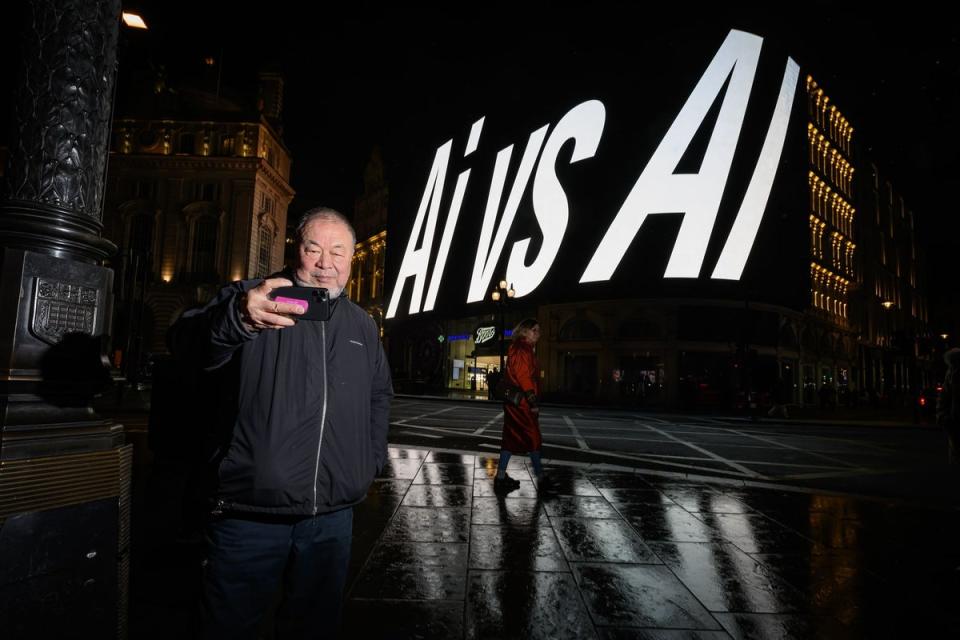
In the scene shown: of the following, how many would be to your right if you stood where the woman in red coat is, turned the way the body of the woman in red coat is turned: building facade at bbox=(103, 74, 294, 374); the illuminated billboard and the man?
1

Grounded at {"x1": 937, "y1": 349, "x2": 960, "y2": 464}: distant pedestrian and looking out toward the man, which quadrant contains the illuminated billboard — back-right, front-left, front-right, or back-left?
back-right

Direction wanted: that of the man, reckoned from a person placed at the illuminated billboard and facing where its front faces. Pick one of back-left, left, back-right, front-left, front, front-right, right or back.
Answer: front-left

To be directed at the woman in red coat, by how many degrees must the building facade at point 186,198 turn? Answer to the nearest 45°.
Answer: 0° — it already faces them

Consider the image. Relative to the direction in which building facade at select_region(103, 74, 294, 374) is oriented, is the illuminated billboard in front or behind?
in front

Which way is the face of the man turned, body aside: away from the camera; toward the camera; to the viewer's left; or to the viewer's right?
toward the camera

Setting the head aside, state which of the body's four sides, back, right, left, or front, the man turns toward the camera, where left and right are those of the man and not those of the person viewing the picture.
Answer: front

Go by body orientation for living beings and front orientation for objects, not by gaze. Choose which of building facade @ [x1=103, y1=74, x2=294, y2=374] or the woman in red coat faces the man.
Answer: the building facade

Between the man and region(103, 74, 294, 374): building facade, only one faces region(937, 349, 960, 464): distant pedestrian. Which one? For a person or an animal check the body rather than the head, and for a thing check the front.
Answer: the building facade

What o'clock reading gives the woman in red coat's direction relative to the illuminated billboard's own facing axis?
The woman in red coat is roughly at 11 o'clock from the illuminated billboard.

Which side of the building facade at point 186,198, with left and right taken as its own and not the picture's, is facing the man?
front

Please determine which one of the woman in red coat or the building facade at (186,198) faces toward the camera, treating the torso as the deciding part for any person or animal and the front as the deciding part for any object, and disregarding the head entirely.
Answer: the building facade

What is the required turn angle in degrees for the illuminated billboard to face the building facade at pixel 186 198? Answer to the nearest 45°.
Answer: approximately 45° to its right
